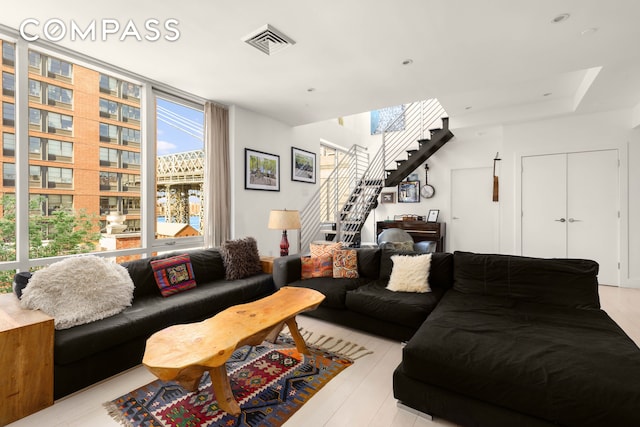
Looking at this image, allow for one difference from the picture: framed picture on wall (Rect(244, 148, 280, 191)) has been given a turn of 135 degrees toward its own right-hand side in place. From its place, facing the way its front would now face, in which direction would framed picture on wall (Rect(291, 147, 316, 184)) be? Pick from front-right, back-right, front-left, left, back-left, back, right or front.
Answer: back-right

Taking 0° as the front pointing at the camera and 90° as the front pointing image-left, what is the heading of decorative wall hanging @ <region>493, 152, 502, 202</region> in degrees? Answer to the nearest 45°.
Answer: approximately 0°

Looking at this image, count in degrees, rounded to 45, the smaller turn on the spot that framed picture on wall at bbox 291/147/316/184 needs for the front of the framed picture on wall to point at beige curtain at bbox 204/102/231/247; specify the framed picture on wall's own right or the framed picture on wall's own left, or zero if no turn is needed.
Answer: approximately 90° to the framed picture on wall's own right

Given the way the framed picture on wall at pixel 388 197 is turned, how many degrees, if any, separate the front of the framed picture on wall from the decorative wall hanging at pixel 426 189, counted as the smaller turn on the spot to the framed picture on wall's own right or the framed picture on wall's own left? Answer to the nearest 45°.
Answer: approximately 90° to the framed picture on wall's own left

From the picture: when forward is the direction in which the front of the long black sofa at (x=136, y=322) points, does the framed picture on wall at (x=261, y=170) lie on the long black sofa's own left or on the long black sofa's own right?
on the long black sofa's own left

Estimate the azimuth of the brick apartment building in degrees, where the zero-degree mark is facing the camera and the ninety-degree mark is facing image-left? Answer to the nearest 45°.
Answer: approximately 315°

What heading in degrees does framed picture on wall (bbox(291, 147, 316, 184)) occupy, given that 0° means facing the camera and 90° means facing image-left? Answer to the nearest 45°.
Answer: approximately 315°

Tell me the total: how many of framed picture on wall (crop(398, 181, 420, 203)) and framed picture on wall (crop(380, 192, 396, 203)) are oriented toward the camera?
2

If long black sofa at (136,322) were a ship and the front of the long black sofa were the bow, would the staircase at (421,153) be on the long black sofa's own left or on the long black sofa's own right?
on the long black sofa's own left

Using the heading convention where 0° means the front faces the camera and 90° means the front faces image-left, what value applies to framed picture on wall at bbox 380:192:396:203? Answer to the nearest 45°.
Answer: approximately 0°

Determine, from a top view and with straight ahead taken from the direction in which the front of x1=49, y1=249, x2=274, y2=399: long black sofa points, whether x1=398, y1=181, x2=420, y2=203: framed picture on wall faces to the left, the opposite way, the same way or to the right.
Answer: to the right
